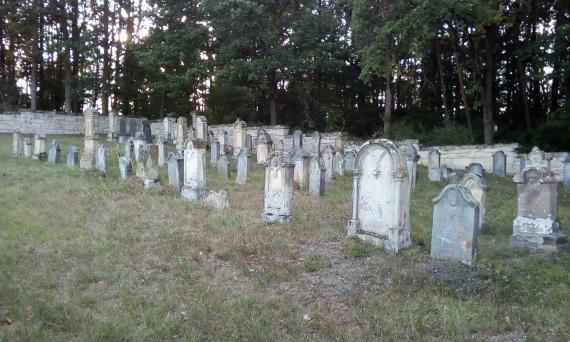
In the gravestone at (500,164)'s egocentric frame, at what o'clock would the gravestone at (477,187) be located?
the gravestone at (477,187) is roughly at 12 o'clock from the gravestone at (500,164).

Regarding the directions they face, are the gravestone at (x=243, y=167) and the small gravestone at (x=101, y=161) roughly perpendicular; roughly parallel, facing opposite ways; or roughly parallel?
roughly parallel

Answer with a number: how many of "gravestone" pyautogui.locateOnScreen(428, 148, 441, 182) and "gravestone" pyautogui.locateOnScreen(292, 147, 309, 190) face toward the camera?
2

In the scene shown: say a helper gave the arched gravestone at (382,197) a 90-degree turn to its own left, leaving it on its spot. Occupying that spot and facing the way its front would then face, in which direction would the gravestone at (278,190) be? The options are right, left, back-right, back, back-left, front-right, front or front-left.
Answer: back

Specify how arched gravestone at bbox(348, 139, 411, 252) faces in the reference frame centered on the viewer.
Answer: facing the viewer and to the left of the viewer

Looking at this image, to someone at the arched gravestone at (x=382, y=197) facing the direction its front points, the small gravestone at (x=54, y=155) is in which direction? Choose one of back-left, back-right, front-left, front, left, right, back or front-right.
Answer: right

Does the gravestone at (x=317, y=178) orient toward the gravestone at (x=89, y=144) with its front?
no

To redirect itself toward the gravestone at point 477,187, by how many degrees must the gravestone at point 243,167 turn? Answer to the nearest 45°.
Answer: approximately 90° to its left

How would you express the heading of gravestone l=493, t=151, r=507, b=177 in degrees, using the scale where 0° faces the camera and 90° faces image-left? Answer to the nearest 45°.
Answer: approximately 0°

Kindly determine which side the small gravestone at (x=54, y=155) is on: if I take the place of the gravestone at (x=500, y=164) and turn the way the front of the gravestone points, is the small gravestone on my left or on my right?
on my right

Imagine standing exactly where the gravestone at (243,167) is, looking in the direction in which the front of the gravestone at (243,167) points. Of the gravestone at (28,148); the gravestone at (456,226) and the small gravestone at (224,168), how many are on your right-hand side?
2

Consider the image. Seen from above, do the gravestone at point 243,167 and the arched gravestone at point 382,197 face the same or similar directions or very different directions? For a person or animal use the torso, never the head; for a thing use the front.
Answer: same or similar directions

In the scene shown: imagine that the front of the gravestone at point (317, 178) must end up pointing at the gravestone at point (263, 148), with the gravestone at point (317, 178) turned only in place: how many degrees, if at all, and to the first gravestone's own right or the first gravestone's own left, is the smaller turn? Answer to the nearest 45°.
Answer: approximately 135° to the first gravestone's own right

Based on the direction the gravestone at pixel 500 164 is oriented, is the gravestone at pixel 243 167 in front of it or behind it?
in front

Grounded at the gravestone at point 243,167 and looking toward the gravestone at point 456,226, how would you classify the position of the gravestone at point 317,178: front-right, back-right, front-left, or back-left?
front-left

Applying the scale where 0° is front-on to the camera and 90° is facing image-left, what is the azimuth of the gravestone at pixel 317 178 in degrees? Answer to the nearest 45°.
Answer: approximately 45°

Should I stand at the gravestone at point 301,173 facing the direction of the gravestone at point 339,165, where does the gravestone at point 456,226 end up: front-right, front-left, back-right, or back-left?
back-right

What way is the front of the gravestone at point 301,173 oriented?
toward the camera

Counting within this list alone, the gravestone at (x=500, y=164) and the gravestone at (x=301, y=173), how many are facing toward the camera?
2

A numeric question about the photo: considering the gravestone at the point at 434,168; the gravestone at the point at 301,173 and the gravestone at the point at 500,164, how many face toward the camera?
3
